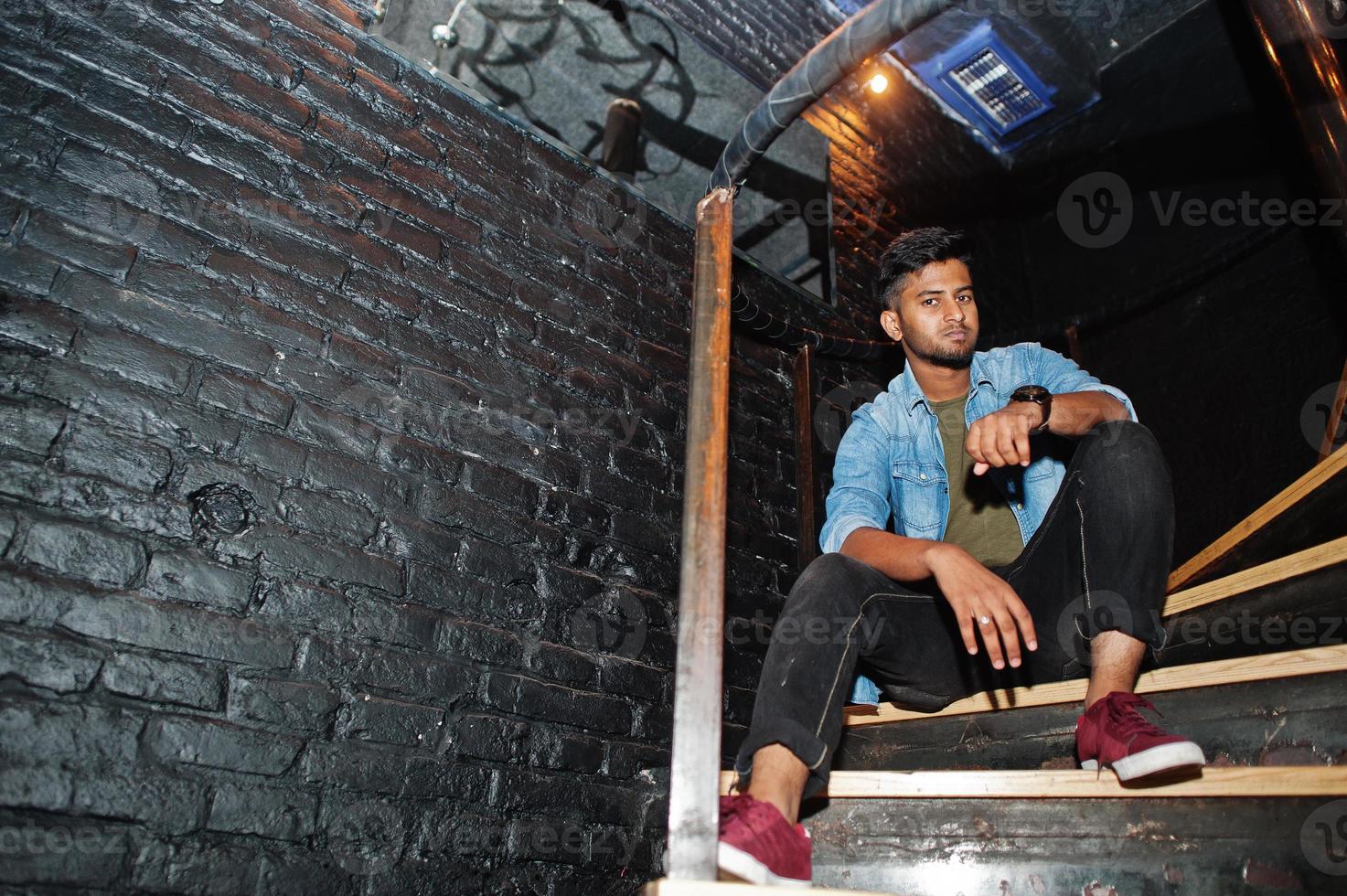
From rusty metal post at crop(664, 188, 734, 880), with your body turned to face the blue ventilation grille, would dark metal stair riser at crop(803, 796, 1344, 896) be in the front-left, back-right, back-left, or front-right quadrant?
front-right

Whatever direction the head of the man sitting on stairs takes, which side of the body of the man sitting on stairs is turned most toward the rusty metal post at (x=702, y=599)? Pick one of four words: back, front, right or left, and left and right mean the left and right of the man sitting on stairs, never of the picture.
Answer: front

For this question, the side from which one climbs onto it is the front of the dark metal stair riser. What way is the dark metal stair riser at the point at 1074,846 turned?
toward the camera

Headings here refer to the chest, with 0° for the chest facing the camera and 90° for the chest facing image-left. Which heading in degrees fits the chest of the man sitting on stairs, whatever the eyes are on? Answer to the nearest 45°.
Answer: approximately 0°

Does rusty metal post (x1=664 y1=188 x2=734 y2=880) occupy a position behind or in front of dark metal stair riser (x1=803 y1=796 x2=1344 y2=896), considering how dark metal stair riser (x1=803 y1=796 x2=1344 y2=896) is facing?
in front
